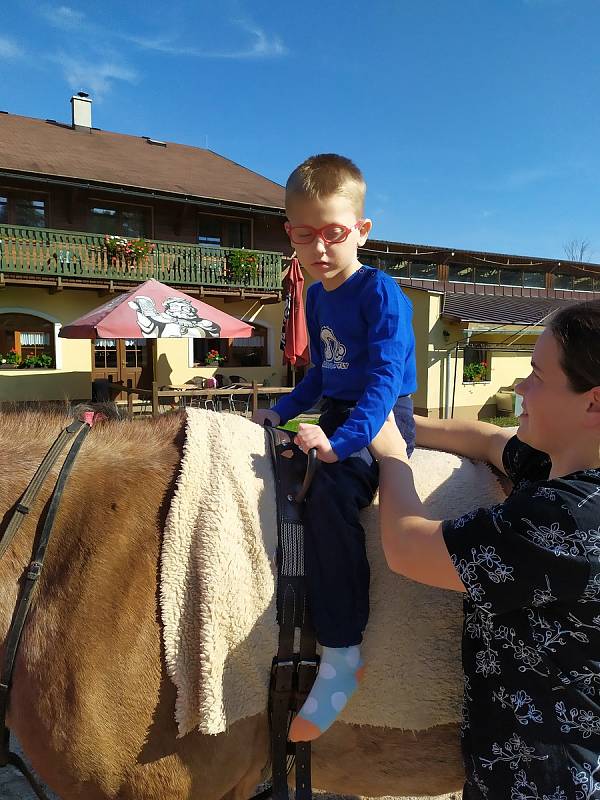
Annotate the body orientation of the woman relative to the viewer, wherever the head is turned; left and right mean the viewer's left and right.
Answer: facing to the left of the viewer

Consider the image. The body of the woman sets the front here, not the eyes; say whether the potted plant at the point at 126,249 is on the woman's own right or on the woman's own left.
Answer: on the woman's own right

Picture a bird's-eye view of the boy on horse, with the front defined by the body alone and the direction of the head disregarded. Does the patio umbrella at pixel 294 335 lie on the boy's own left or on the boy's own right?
on the boy's own right

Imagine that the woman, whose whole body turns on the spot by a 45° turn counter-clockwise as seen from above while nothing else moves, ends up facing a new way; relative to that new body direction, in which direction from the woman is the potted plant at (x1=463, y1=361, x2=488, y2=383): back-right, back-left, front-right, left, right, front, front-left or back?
back-right

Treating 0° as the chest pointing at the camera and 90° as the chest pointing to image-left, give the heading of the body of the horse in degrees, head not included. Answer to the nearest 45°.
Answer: approximately 45°

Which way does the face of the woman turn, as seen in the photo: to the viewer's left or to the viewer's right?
to the viewer's left

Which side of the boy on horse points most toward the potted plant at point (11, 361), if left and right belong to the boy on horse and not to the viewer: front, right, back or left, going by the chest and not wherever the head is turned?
right

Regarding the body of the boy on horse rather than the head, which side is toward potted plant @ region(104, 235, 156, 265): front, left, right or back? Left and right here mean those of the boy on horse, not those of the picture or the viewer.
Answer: right

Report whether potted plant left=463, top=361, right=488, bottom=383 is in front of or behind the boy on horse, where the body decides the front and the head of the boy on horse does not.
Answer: behind
